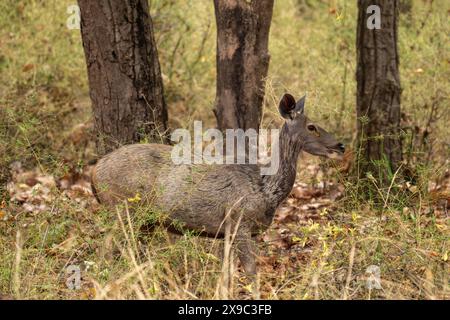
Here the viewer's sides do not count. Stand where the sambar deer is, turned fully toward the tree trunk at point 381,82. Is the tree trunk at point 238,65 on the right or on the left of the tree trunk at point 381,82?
left

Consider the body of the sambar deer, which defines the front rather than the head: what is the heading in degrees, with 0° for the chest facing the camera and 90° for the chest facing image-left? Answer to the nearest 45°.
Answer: approximately 270°

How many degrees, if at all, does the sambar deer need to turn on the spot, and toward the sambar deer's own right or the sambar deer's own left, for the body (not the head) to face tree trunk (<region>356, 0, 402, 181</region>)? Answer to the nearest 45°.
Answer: approximately 45° to the sambar deer's own left

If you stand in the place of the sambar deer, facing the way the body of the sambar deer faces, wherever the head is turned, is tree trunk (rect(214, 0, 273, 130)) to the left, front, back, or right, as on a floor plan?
left
